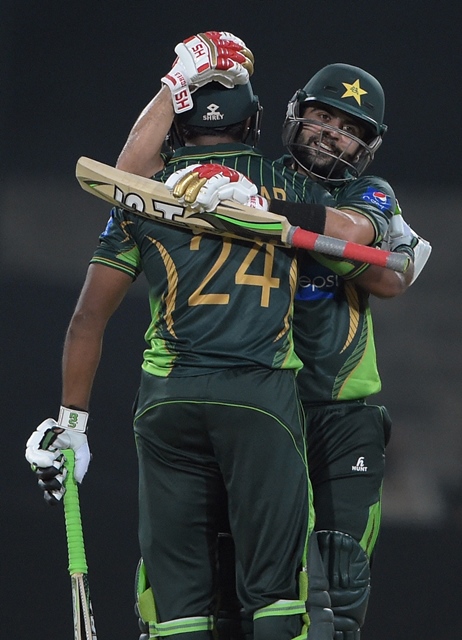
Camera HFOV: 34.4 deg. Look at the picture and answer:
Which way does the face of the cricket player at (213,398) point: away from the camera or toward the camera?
away from the camera

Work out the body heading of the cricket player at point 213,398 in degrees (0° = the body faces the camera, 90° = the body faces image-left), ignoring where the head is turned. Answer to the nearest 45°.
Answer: approximately 180°
